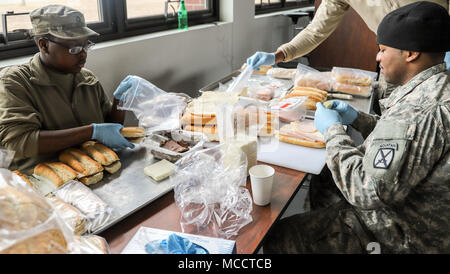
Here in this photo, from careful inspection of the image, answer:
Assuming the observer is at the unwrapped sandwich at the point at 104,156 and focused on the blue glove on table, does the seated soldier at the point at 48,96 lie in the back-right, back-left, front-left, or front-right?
back-right

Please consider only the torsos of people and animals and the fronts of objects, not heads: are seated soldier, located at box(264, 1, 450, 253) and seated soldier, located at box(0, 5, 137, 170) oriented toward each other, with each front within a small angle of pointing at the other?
yes

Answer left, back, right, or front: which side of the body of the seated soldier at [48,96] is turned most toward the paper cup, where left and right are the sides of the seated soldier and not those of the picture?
front

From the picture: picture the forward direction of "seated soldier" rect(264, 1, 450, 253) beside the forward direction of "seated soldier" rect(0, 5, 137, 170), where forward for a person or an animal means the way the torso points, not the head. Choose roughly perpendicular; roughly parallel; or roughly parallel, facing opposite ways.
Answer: roughly parallel, facing opposite ways

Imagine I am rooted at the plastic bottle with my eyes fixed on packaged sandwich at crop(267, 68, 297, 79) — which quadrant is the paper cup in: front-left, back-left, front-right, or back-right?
front-right

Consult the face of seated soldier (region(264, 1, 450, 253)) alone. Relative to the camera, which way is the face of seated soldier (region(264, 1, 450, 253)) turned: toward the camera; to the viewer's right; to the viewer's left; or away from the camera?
to the viewer's left

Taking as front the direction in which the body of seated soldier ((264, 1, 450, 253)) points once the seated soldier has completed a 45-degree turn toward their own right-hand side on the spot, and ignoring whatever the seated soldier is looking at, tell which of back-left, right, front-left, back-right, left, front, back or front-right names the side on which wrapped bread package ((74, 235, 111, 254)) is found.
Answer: left

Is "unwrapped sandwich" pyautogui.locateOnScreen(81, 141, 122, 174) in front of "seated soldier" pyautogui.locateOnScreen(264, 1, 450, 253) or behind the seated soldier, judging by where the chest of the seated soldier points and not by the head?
in front

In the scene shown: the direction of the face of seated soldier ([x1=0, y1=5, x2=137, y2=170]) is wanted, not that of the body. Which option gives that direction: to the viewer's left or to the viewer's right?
to the viewer's right

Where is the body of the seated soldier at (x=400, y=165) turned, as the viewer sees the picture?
to the viewer's left

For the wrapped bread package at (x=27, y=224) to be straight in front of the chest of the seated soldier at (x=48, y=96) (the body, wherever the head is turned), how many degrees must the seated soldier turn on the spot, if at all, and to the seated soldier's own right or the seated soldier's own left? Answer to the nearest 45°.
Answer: approximately 45° to the seated soldier's own right

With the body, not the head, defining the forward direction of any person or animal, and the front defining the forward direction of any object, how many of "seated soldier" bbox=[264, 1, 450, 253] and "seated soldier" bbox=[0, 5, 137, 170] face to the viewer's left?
1

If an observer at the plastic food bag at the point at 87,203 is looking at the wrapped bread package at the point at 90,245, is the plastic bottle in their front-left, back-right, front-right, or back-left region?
back-left

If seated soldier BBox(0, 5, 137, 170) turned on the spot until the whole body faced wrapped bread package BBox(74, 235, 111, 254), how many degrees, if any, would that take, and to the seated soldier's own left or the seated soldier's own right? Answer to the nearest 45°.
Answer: approximately 45° to the seated soldier's own right

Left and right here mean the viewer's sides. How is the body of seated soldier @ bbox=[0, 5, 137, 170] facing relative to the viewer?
facing the viewer and to the right of the viewer

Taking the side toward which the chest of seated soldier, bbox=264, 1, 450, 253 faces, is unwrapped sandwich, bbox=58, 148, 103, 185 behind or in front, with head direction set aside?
in front
